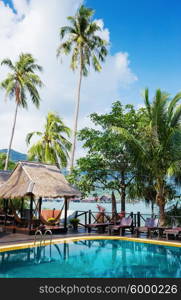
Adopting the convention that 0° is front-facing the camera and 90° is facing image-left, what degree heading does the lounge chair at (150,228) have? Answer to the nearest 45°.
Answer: approximately 45°

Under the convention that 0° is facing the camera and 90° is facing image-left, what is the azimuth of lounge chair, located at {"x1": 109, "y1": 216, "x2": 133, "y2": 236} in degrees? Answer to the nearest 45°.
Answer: approximately 45°

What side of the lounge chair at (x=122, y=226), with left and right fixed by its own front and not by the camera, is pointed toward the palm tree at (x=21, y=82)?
right
